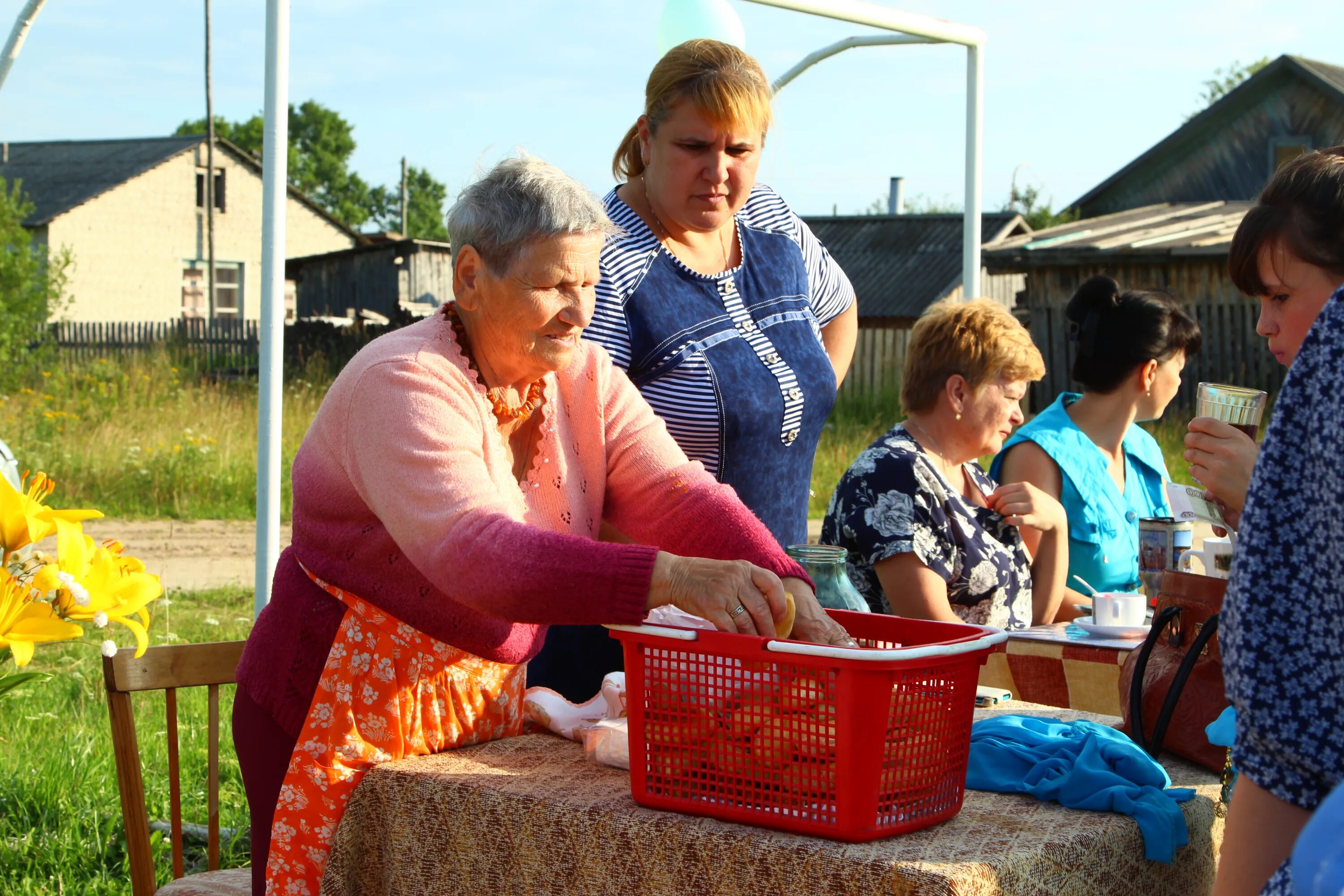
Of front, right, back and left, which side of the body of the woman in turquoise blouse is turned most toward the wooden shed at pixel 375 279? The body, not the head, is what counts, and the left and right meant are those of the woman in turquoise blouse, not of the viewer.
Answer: back

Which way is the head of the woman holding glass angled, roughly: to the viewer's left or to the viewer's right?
to the viewer's left

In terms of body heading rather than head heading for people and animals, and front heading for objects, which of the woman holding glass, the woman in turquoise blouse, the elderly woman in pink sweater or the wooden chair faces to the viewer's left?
the woman holding glass

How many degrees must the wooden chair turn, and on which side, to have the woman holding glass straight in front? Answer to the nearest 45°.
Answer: approximately 45° to its left

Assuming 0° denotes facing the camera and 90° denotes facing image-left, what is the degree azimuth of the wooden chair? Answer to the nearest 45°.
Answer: approximately 315°

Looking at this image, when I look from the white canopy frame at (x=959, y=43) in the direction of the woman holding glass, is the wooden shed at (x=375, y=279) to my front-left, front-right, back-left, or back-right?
back-right

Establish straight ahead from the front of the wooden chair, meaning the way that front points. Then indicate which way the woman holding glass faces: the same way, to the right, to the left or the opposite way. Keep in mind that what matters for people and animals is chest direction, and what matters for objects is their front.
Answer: the opposite way

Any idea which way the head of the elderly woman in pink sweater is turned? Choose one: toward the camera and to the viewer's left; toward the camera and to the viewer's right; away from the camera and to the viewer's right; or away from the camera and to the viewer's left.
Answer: toward the camera and to the viewer's right

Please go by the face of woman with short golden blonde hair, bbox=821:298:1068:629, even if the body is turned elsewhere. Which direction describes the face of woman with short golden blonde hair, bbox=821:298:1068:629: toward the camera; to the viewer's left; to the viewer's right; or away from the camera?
to the viewer's right

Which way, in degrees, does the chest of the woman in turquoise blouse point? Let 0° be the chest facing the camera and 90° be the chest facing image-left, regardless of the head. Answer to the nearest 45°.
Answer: approximately 315°

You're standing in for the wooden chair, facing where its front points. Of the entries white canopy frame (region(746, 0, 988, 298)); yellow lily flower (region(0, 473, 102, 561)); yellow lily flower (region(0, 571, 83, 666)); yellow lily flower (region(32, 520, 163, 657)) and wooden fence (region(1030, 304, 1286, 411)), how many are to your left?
2

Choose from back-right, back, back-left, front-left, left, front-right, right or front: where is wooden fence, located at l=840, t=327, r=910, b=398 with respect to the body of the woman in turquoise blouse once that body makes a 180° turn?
front-right
